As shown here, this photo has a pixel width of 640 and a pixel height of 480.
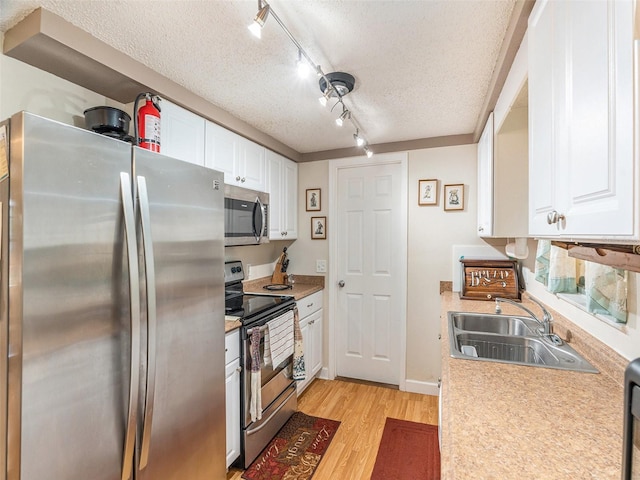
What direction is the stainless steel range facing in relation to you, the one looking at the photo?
facing the viewer and to the right of the viewer

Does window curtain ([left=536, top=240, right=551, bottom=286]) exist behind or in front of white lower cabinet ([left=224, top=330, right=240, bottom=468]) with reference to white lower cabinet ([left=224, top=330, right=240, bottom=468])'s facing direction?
in front

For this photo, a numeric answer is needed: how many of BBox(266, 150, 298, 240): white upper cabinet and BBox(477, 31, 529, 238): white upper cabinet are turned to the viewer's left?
1

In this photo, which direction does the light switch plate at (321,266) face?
toward the camera

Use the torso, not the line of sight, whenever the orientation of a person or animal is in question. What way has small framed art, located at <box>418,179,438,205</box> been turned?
toward the camera

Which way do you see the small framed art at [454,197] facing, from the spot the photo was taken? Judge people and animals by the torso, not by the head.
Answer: facing the viewer

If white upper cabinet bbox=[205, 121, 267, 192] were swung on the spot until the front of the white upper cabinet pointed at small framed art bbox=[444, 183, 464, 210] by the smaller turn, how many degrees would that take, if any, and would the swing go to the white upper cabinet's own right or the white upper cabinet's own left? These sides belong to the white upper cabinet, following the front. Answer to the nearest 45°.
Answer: approximately 45° to the white upper cabinet's own left

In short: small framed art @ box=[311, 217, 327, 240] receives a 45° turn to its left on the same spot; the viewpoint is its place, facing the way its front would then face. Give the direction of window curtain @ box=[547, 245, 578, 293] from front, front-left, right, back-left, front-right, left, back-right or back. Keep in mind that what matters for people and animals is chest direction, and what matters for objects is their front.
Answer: front

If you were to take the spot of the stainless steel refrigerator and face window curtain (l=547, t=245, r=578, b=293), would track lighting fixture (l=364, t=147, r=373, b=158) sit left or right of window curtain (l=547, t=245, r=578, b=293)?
left

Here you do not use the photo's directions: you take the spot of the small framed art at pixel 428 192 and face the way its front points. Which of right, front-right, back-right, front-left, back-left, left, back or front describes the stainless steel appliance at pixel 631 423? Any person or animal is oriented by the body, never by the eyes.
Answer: front

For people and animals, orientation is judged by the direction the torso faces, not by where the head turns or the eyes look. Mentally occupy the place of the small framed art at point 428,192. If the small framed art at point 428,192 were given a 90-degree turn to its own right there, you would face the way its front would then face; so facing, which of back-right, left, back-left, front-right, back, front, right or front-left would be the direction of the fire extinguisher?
front-left

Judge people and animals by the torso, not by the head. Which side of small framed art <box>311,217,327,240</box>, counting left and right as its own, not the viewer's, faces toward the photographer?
front
